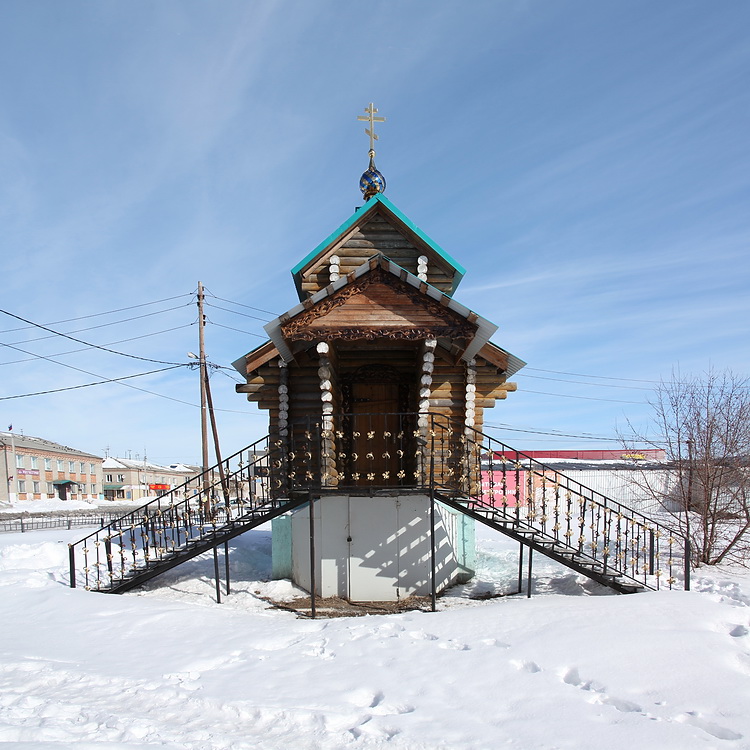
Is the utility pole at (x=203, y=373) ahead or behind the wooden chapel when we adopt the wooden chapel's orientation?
behind

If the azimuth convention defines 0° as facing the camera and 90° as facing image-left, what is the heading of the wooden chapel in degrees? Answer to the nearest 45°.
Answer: approximately 0°

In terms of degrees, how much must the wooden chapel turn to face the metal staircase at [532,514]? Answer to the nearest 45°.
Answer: approximately 45° to its left

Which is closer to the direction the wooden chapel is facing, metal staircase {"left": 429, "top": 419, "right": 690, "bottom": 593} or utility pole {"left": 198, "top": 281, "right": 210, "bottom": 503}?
the metal staircase
